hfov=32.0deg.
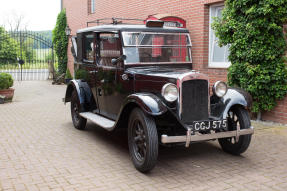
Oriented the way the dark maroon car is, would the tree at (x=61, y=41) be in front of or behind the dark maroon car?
behind

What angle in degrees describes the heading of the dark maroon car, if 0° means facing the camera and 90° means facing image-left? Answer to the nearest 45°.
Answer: approximately 315°

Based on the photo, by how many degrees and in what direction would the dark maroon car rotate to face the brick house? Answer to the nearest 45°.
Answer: approximately 135° to its left

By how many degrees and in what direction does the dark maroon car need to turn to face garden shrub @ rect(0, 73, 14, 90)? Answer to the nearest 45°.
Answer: approximately 180°

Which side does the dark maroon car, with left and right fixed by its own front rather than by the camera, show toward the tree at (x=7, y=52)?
back

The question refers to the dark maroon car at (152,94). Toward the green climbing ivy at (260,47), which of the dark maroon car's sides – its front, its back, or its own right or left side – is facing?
left
